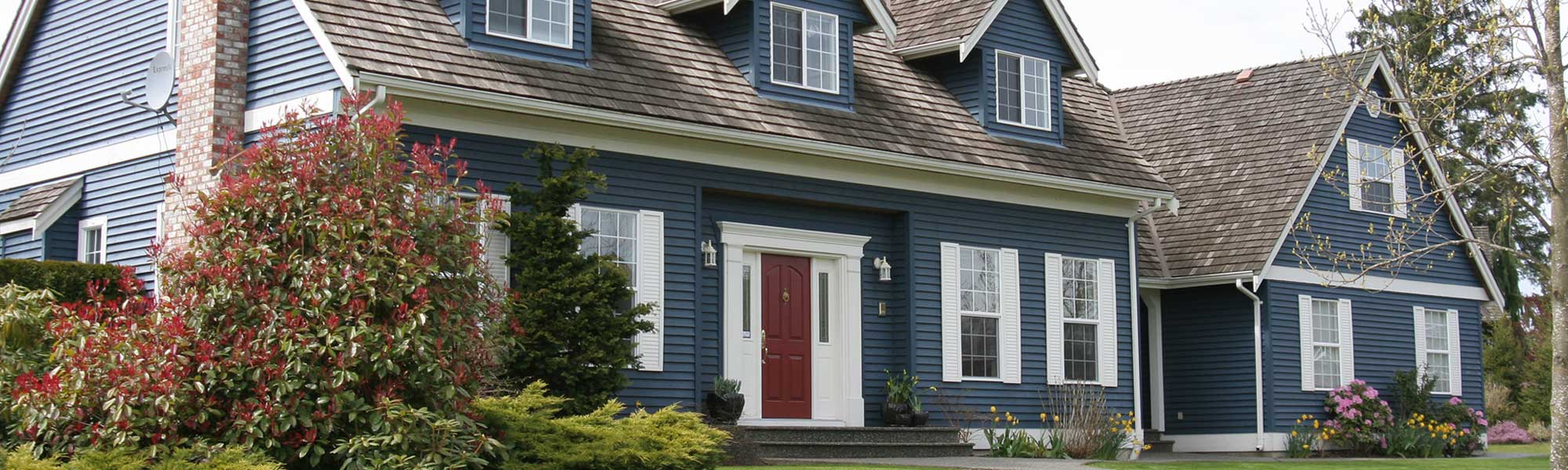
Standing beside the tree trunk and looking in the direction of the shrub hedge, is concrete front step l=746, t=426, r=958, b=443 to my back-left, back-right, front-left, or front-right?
front-right

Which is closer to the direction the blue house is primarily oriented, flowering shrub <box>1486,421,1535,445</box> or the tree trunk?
the tree trunk

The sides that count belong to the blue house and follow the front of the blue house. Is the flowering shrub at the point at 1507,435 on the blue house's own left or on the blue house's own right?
on the blue house's own left

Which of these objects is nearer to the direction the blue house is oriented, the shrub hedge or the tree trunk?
the tree trunk

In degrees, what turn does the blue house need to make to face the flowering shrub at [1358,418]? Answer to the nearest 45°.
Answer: approximately 90° to its left

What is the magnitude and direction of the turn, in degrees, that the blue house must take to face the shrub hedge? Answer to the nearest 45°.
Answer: approximately 90° to its right

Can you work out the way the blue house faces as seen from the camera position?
facing the viewer and to the right of the viewer
